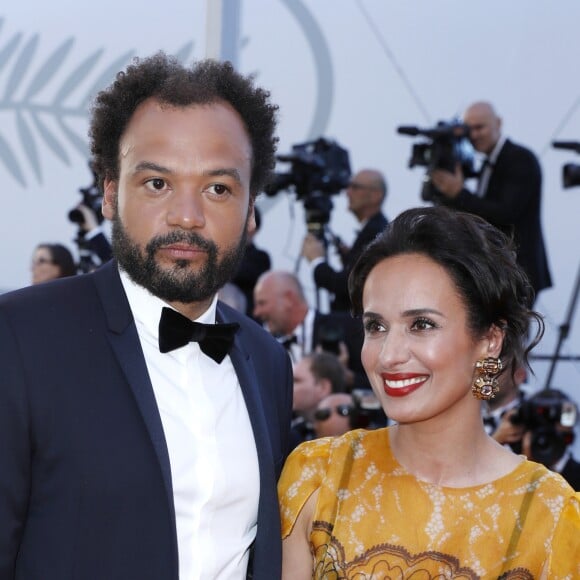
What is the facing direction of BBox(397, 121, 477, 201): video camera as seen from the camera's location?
facing to the left of the viewer

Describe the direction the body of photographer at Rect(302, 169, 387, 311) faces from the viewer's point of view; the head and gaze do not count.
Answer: to the viewer's left

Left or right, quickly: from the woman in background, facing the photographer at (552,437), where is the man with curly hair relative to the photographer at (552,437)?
right

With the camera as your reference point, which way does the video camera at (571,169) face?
facing to the left of the viewer

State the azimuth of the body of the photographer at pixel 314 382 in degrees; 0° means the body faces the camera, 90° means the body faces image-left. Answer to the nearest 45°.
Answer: approximately 90°

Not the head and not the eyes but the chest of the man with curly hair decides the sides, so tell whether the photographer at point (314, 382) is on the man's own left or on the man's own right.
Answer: on the man's own left
